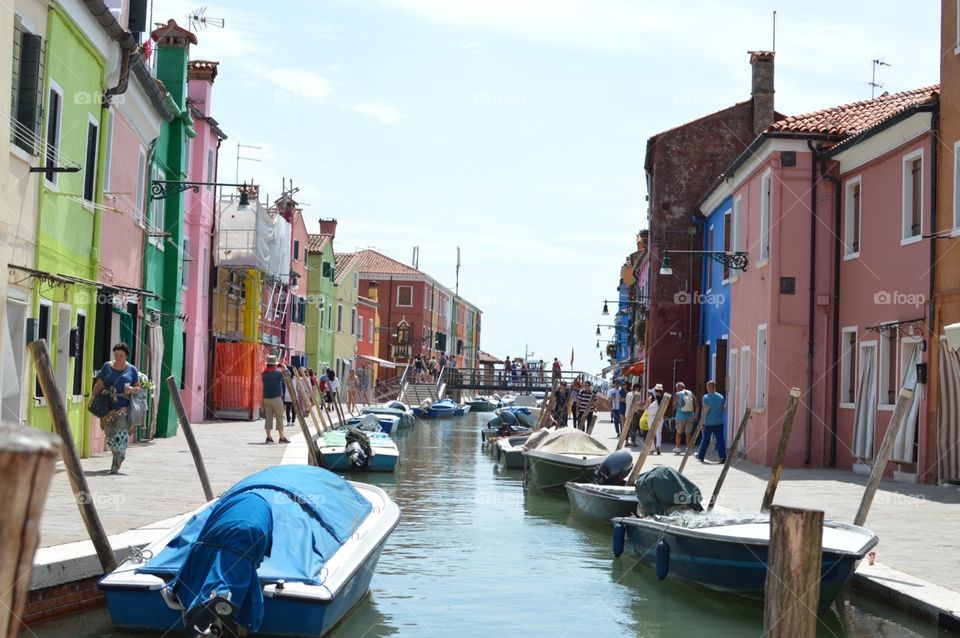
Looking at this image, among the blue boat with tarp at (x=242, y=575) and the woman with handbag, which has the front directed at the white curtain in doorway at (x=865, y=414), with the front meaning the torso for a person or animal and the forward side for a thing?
the blue boat with tarp

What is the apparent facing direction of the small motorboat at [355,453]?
away from the camera

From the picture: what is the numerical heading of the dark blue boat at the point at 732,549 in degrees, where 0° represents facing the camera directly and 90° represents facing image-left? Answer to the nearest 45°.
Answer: approximately 315°

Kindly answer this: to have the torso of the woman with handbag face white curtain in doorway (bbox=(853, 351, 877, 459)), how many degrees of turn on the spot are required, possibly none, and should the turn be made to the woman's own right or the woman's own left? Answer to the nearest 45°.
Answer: approximately 90° to the woman's own left

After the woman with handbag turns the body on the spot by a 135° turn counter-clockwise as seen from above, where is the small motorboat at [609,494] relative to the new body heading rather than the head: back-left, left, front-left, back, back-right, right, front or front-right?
front-right

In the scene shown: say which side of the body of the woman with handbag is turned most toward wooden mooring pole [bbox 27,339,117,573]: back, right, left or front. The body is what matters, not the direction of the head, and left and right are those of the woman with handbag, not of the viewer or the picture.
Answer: front

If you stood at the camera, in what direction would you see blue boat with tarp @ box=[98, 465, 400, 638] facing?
facing away from the viewer and to the right of the viewer

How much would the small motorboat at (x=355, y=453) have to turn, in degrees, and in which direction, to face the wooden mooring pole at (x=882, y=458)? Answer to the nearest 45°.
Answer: approximately 135° to its right

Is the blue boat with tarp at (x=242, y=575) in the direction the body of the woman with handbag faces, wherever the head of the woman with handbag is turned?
yes

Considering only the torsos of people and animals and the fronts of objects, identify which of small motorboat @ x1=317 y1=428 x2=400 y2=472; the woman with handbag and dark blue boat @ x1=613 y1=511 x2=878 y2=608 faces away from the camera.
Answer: the small motorboat

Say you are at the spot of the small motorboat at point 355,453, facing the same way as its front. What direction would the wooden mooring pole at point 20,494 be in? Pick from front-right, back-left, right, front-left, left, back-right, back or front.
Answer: back
